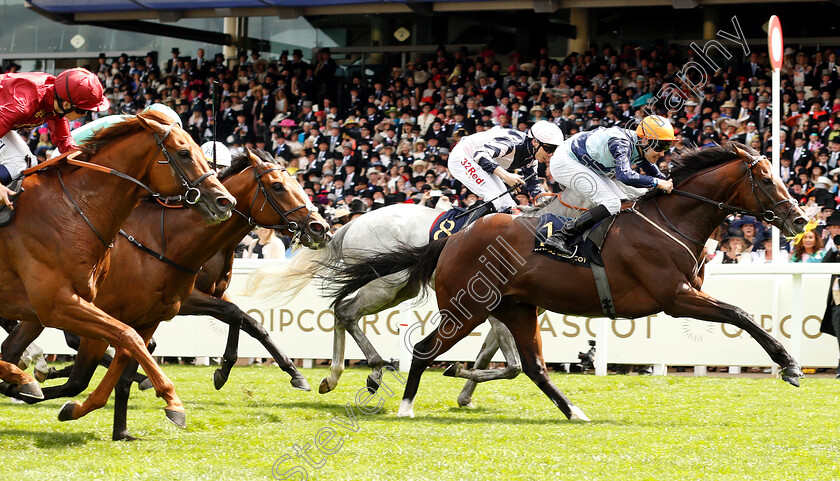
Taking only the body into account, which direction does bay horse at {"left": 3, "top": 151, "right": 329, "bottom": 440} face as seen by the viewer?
to the viewer's right

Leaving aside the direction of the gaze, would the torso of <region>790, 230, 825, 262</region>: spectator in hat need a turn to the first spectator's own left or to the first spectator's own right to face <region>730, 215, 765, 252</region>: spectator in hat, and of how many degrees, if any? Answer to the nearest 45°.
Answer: approximately 135° to the first spectator's own right

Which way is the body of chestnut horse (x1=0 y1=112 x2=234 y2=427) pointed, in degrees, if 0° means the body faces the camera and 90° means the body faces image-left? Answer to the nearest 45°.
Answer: approximately 270°

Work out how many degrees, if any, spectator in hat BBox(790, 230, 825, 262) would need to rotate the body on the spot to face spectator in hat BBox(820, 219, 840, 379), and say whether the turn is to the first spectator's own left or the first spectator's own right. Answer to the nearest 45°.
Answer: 0° — they already face them

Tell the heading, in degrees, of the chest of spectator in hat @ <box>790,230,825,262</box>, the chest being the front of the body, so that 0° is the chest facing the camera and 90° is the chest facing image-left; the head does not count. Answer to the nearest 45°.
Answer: approximately 0°

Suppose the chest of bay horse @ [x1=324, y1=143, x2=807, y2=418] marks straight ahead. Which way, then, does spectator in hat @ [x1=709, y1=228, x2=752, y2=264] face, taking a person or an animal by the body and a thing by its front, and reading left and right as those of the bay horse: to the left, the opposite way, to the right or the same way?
to the right

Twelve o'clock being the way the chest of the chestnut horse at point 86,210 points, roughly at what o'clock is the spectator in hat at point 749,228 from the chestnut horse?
The spectator in hat is roughly at 11 o'clock from the chestnut horse.

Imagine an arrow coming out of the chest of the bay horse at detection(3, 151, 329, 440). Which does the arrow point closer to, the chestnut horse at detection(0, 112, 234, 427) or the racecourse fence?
the racecourse fence

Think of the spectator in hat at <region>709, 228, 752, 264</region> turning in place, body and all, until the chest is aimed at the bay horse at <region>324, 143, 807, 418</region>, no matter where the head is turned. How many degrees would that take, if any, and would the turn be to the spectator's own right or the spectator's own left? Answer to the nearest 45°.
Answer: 0° — they already face it

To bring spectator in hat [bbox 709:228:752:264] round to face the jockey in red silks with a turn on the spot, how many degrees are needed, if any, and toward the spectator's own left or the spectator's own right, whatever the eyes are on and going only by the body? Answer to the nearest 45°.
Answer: approximately 45° to the spectator's own right

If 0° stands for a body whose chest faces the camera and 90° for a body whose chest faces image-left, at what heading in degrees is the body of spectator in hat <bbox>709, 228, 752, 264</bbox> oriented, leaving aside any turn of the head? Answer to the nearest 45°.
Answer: approximately 0°

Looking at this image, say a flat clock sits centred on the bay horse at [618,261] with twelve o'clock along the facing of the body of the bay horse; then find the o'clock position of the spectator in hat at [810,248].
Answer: The spectator in hat is roughly at 10 o'clock from the bay horse.

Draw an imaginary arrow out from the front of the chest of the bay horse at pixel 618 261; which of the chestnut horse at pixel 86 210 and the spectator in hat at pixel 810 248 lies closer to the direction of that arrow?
the spectator in hat

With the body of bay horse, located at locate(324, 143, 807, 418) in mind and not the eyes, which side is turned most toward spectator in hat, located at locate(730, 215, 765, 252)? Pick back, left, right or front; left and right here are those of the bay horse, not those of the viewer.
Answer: left

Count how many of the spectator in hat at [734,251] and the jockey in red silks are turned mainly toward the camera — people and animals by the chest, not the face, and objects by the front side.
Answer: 1
